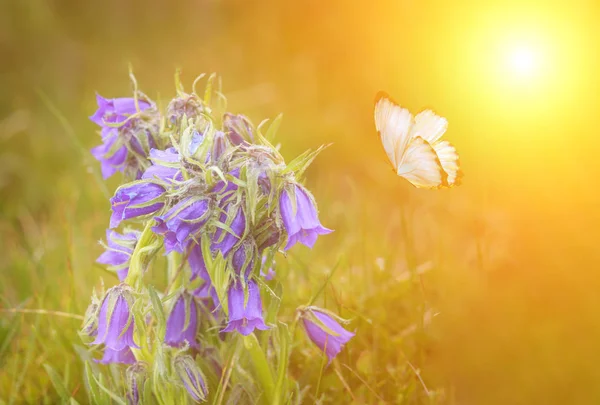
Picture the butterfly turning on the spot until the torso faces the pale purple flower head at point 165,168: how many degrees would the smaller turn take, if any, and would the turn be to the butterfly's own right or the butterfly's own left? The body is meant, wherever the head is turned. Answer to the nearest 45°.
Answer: approximately 45° to the butterfly's own left

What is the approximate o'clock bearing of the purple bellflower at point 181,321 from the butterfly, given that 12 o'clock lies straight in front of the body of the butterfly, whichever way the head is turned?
The purple bellflower is roughly at 12 o'clock from the butterfly.

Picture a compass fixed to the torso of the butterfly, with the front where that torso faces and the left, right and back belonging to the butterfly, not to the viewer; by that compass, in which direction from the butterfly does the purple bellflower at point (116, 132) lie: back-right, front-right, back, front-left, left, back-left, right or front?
front

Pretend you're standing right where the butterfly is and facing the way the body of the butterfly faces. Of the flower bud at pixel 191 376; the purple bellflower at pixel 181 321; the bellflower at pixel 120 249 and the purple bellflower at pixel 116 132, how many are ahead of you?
4

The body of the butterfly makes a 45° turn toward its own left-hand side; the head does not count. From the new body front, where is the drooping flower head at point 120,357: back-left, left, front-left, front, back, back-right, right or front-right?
front-right

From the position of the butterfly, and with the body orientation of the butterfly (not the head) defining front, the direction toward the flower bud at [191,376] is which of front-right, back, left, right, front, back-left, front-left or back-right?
front

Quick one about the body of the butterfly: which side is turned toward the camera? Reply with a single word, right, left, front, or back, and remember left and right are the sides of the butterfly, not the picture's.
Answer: left

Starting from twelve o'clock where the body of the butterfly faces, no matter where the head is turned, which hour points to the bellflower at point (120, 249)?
The bellflower is roughly at 12 o'clock from the butterfly.

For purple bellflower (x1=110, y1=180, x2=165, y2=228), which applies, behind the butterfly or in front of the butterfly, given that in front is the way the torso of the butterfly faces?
in front
